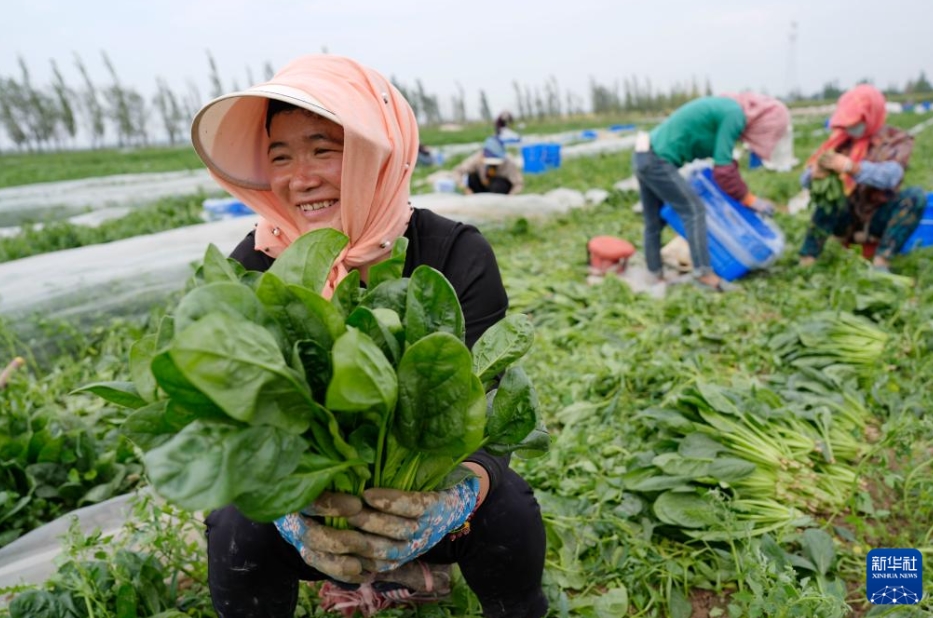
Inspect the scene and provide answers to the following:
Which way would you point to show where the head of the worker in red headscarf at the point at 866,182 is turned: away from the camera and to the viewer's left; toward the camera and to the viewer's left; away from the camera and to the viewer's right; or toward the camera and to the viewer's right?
toward the camera and to the viewer's left

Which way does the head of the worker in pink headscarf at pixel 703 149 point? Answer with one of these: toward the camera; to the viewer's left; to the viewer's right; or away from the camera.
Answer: to the viewer's right

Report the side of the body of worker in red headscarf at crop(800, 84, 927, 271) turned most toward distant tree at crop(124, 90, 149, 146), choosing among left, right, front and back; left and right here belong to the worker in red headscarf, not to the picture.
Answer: right

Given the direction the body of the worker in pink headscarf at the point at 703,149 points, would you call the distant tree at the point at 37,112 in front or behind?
behind

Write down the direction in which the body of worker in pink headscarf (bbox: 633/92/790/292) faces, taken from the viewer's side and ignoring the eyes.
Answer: to the viewer's right

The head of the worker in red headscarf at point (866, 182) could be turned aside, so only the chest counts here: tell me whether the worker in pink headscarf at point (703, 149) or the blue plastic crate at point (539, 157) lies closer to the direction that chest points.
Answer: the worker in pink headscarf

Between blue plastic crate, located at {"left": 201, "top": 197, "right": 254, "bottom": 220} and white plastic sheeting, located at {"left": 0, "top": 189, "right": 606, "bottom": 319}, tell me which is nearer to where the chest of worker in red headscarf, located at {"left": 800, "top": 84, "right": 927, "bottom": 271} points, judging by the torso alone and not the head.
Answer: the white plastic sheeting

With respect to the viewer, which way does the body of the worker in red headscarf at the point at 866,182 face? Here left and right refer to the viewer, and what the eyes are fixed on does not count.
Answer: facing the viewer and to the left of the viewer

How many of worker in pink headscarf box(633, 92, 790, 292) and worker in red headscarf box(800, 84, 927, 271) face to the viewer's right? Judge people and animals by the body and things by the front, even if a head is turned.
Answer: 1
